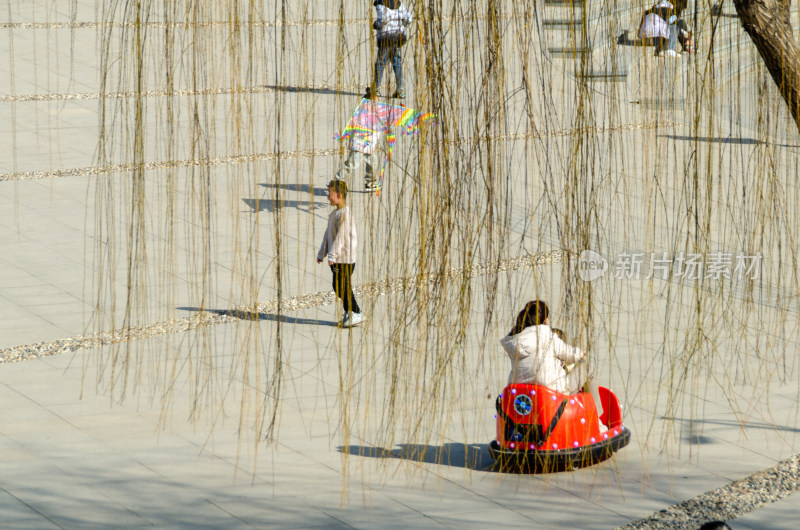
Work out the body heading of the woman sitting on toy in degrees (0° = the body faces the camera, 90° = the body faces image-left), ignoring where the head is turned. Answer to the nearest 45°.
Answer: approximately 225°
